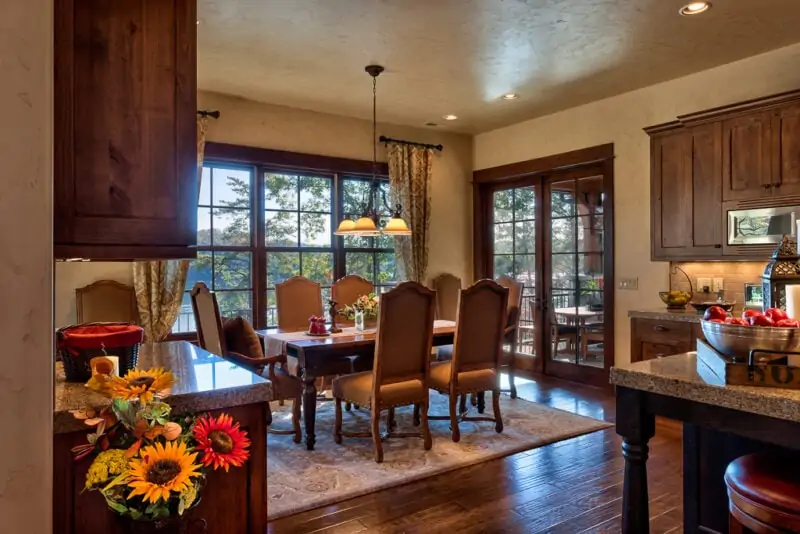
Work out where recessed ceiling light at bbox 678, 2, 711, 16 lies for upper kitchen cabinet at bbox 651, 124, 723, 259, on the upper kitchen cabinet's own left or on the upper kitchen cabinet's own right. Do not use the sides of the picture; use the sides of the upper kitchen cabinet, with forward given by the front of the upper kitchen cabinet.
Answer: on the upper kitchen cabinet's own left

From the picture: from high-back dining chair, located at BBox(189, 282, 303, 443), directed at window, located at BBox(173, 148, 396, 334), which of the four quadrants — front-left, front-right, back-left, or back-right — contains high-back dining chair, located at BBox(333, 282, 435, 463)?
back-right

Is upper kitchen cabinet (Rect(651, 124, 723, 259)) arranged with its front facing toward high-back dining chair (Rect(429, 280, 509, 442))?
yes

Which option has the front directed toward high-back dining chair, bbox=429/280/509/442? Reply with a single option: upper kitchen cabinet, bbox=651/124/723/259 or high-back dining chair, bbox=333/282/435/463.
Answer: the upper kitchen cabinet

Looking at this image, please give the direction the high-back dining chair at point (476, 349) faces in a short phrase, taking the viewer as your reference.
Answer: facing away from the viewer and to the left of the viewer

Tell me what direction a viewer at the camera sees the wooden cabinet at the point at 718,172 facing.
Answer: facing the viewer and to the left of the viewer

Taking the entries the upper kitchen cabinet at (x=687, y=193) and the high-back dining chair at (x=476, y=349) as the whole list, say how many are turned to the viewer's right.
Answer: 0

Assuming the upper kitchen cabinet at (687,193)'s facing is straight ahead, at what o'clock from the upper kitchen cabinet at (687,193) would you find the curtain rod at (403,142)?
The curtain rod is roughly at 2 o'clock from the upper kitchen cabinet.

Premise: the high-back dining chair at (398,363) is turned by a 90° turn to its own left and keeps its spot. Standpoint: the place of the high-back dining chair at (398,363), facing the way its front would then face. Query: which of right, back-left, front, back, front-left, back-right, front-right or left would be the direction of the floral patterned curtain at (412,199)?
back-right

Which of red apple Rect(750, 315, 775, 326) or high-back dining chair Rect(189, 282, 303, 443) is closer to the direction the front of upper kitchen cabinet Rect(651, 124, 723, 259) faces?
the high-back dining chair

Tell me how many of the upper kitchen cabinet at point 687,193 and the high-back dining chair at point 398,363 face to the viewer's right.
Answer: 0

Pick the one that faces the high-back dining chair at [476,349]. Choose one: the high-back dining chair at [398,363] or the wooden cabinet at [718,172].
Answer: the wooden cabinet

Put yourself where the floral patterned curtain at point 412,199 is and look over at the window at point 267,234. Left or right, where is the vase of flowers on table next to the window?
left

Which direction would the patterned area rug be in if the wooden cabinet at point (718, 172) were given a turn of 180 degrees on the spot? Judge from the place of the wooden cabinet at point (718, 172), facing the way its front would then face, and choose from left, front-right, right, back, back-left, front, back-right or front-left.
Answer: back

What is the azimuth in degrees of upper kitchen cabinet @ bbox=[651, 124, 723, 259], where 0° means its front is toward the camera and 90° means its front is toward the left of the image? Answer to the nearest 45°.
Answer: approximately 45°

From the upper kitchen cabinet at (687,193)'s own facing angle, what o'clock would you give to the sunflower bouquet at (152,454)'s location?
The sunflower bouquet is roughly at 11 o'clock from the upper kitchen cabinet.

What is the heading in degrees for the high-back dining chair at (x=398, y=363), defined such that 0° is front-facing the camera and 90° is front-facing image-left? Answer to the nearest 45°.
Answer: approximately 135°

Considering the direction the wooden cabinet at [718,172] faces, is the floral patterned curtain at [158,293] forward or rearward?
forward

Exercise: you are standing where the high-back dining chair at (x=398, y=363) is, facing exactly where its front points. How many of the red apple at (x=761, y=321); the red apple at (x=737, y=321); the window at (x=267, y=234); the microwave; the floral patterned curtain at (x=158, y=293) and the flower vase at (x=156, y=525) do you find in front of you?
2

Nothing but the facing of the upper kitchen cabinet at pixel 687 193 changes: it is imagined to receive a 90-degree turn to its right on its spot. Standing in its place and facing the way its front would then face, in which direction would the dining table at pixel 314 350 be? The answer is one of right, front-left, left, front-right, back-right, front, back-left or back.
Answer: left

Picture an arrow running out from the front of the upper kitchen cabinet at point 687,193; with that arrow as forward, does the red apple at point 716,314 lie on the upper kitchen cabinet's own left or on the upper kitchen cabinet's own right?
on the upper kitchen cabinet's own left
